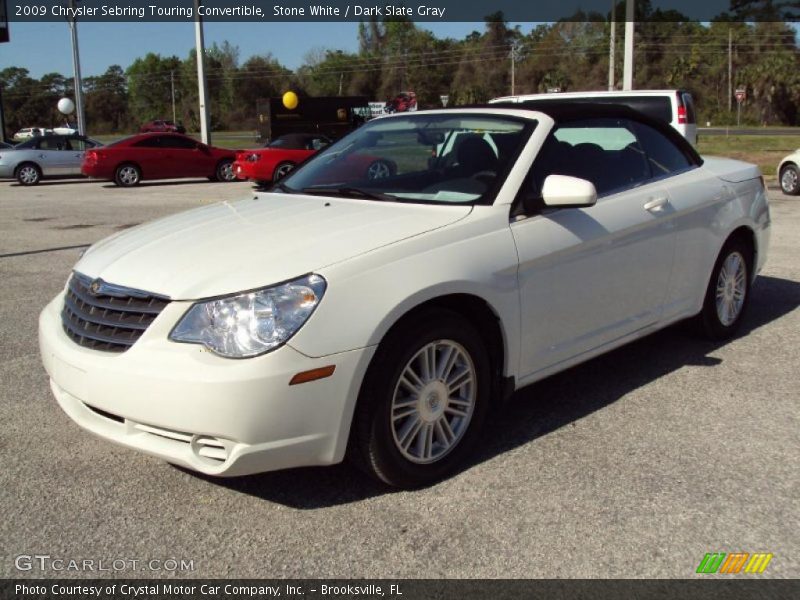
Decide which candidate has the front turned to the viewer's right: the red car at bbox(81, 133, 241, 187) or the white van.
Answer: the red car

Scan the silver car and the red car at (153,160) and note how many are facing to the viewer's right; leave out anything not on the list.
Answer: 2

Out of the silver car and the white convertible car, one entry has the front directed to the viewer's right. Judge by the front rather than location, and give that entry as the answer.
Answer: the silver car

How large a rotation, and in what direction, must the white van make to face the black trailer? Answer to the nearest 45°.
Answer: approximately 45° to its right

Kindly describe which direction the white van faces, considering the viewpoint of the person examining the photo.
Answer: facing to the left of the viewer

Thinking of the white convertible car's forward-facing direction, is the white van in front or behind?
behind

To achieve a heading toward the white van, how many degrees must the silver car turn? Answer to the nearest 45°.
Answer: approximately 45° to its right

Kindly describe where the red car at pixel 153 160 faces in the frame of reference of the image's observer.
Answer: facing to the right of the viewer
